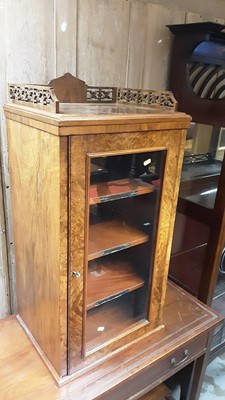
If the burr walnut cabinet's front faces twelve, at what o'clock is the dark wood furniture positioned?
The dark wood furniture is roughly at 9 o'clock from the burr walnut cabinet.

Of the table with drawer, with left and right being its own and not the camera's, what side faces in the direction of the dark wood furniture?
left

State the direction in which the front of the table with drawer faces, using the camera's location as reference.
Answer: facing the viewer and to the right of the viewer
